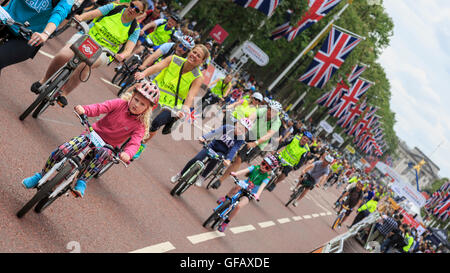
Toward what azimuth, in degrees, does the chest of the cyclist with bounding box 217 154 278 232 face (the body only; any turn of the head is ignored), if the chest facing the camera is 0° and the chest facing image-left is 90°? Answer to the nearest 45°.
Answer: approximately 0°

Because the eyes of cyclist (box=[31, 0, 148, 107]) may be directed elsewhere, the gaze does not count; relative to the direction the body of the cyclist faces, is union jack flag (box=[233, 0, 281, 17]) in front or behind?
behind

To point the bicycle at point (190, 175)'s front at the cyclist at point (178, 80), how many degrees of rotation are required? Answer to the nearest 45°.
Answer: approximately 45° to its right

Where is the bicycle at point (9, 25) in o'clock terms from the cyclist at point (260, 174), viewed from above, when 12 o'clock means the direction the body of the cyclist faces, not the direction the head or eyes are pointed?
The bicycle is roughly at 1 o'clock from the cyclist.

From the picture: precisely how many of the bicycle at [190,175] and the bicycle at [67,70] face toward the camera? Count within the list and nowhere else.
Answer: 2

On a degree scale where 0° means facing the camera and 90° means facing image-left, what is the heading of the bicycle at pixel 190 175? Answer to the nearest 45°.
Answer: approximately 0°
